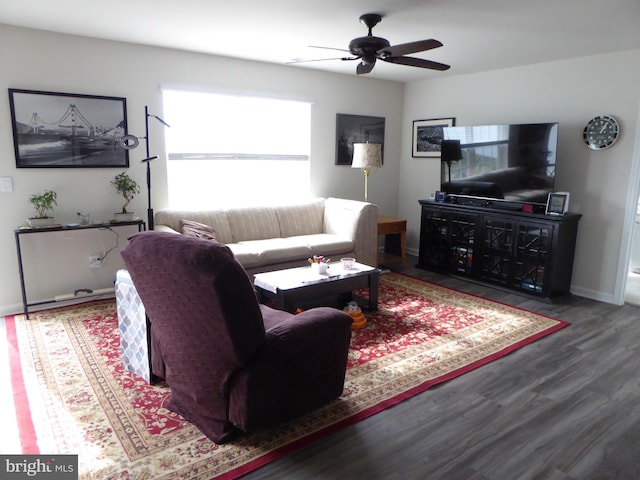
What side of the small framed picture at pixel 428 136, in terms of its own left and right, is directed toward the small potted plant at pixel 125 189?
front

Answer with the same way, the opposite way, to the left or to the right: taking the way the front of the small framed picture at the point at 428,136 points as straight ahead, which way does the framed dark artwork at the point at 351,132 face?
to the left

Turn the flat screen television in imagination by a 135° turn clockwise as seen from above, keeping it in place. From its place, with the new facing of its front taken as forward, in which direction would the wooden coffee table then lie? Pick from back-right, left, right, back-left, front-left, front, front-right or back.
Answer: back-left

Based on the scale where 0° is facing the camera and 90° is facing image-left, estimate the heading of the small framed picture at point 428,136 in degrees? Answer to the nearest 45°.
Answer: approximately 45°

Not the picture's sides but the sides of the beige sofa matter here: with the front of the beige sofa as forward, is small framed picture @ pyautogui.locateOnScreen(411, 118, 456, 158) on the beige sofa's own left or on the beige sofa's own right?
on the beige sofa's own left

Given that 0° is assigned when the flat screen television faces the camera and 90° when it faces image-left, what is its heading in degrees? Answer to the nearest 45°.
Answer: approximately 45°

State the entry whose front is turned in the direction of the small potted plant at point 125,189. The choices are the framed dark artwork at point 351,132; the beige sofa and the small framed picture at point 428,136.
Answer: the small framed picture

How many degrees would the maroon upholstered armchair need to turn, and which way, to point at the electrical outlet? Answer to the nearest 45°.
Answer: approximately 90° to its left

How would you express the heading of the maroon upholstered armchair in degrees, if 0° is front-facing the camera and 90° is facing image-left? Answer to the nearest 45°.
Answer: approximately 225°

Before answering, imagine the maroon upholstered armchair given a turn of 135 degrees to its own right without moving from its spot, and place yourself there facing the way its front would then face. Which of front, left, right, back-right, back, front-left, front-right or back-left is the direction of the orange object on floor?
back-left

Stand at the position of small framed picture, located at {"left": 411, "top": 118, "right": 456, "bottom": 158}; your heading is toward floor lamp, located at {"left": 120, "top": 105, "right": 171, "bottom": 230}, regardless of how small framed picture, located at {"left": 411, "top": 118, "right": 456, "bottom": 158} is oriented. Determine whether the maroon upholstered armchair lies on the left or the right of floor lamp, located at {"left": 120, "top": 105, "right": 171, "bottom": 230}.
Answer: left

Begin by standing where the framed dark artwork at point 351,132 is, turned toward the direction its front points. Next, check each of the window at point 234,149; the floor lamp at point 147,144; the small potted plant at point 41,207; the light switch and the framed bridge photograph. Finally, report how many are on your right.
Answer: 5
